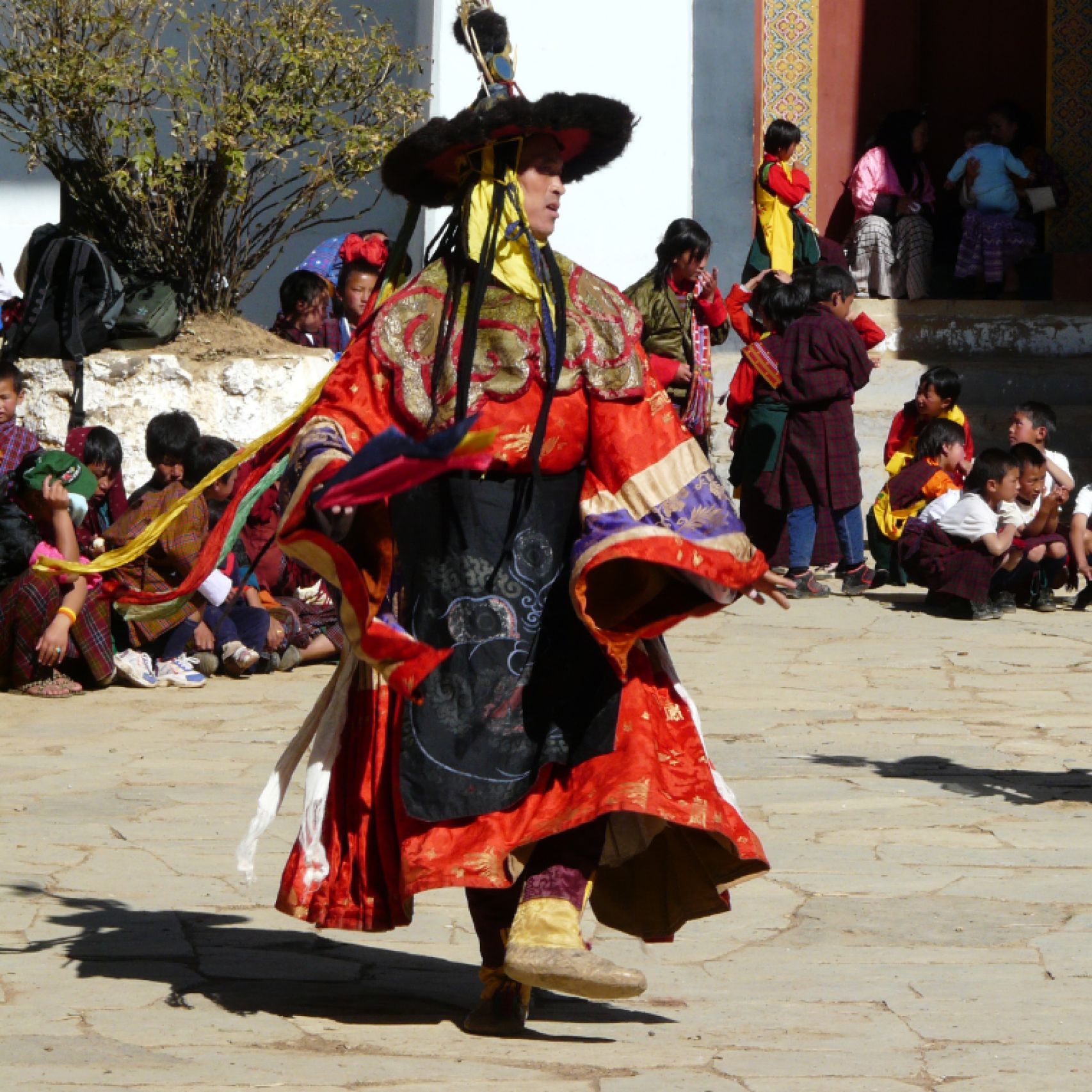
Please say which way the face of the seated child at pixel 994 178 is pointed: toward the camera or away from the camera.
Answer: away from the camera

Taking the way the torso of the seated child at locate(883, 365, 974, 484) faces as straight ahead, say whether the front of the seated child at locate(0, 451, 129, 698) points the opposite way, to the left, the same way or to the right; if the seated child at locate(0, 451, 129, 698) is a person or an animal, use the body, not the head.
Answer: to the left

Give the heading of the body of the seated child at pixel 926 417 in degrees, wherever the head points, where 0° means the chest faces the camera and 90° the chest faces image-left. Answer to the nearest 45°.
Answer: approximately 45°

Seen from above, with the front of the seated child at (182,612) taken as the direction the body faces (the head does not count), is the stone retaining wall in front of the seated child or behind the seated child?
behind

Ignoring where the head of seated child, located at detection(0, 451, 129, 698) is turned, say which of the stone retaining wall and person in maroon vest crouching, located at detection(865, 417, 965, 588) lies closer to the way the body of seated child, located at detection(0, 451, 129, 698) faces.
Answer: the person in maroon vest crouching

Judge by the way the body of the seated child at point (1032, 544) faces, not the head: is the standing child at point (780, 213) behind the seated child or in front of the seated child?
behind

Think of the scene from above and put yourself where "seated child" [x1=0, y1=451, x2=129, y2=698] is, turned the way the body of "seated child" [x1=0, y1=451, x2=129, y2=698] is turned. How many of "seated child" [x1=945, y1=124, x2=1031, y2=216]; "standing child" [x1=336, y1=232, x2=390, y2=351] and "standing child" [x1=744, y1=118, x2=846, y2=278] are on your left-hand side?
3

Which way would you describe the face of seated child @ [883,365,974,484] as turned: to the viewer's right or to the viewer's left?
to the viewer's left
